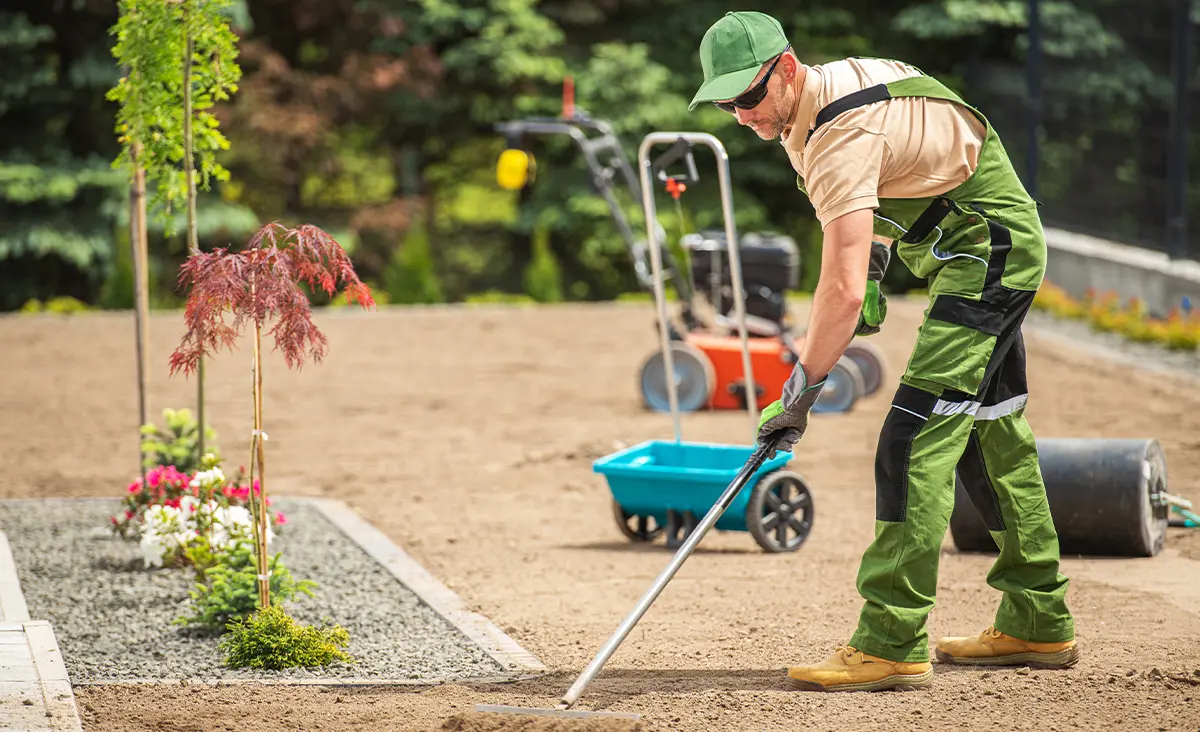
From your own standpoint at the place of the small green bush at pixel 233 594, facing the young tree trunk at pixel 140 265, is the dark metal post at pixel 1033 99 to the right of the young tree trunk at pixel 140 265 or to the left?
right

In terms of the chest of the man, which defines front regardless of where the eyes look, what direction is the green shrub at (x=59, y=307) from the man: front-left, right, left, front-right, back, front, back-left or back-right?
front-right

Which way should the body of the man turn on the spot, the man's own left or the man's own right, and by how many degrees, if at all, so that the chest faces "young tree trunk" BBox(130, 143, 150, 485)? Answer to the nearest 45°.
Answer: approximately 45° to the man's own right

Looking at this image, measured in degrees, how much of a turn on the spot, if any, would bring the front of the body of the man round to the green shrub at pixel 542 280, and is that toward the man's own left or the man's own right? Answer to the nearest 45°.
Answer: approximately 90° to the man's own right

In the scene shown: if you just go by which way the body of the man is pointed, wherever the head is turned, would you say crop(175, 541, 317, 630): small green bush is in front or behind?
in front

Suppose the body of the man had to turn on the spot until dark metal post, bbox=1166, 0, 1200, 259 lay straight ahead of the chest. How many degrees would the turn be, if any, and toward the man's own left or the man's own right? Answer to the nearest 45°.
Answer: approximately 90° to the man's own right

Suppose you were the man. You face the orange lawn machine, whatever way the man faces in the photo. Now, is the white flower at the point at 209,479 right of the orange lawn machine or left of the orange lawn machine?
left

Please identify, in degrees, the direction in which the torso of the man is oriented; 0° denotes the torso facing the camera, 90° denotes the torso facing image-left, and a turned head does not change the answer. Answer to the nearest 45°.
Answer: approximately 90°

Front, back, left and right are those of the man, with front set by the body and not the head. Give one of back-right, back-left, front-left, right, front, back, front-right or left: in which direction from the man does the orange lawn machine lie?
right

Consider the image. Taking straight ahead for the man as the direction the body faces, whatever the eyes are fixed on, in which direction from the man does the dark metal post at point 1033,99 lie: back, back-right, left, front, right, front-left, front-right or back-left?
right

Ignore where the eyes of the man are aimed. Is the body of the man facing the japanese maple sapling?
yes

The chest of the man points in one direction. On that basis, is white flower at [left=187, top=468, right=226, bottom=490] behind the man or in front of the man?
in front
